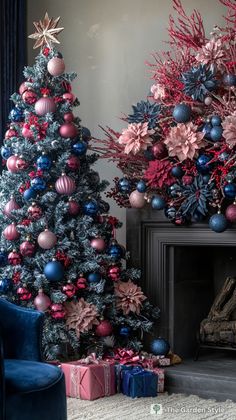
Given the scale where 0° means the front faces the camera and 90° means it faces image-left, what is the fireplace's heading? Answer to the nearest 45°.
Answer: approximately 0°

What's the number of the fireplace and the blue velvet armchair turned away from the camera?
0

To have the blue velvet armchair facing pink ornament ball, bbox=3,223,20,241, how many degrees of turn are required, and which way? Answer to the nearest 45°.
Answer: approximately 135° to its left

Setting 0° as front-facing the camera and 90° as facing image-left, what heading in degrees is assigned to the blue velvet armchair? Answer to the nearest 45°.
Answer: approximately 315°

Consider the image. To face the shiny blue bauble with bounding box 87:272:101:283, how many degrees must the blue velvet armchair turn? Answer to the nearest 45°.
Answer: approximately 135° to its left

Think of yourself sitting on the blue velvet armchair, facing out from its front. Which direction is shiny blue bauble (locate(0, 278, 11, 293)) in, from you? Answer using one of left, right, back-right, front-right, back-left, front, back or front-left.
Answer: back-left

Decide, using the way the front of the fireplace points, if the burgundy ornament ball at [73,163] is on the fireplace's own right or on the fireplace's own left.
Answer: on the fireplace's own right

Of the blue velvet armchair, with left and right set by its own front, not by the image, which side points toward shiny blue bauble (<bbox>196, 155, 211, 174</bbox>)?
left

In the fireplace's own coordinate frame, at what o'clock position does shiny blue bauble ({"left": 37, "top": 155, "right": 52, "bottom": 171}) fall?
The shiny blue bauble is roughly at 2 o'clock from the fireplace.
